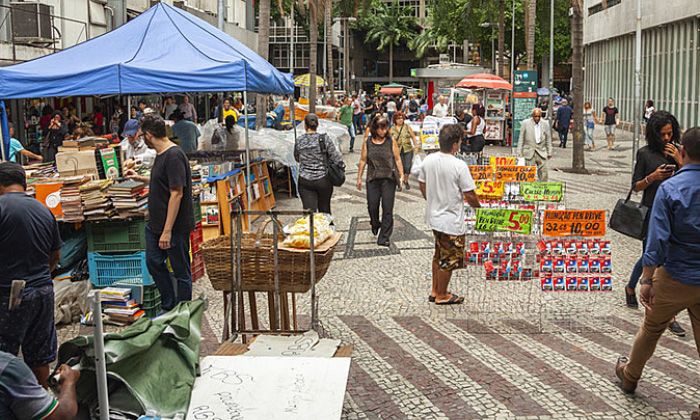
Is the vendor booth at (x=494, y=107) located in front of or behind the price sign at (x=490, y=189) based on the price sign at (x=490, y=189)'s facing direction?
behind

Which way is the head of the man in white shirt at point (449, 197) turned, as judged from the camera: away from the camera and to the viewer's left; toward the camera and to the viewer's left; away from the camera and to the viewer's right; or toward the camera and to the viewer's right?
away from the camera and to the viewer's right

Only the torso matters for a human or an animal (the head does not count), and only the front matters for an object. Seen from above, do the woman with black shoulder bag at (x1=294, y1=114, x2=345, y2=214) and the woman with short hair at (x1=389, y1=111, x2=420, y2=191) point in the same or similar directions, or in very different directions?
very different directions

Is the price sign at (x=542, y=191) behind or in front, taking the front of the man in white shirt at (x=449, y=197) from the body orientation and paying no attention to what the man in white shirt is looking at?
in front

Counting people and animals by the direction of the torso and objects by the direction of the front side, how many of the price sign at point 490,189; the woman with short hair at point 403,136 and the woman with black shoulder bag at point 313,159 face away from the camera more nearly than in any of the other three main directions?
1

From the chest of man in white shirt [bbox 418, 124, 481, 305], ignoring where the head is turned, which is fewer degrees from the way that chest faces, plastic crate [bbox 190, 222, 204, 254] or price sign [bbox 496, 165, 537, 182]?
the price sign

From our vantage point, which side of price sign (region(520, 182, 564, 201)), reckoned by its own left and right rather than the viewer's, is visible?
front

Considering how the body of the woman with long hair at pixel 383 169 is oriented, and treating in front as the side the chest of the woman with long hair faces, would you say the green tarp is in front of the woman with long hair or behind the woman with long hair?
in front

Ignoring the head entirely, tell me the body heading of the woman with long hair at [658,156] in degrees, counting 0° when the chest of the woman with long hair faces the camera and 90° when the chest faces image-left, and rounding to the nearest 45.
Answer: approximately 315°

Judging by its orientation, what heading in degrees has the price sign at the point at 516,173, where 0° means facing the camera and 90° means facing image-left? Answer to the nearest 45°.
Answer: approximately 0°

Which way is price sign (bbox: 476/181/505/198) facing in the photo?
toward the camera

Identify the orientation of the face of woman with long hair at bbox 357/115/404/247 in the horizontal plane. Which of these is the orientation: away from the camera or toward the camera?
toward the camera

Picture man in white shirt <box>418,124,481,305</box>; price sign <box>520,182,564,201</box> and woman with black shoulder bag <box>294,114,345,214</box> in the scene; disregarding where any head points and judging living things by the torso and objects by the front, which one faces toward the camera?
the price sign

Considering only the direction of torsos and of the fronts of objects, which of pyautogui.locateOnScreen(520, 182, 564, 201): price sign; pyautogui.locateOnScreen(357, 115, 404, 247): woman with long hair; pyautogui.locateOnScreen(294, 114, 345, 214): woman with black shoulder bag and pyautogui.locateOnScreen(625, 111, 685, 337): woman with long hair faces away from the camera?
pyautogui.locateOnScreen(294, 114, 345, 214): woman with black shoulder bag

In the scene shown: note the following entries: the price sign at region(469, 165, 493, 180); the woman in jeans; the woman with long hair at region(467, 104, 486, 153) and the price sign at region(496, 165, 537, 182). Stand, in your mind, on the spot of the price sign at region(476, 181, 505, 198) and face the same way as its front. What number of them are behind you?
4

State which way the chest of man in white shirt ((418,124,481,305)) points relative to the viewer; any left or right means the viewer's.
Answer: facing away from the viewer and to the right of the viewer
